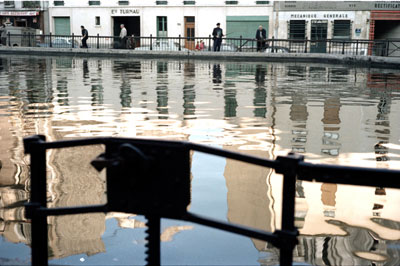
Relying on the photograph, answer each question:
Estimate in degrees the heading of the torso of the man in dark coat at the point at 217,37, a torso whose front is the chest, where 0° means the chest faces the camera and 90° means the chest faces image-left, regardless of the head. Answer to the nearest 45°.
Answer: approximately 0°

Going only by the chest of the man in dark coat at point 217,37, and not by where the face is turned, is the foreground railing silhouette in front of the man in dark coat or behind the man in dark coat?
in front
